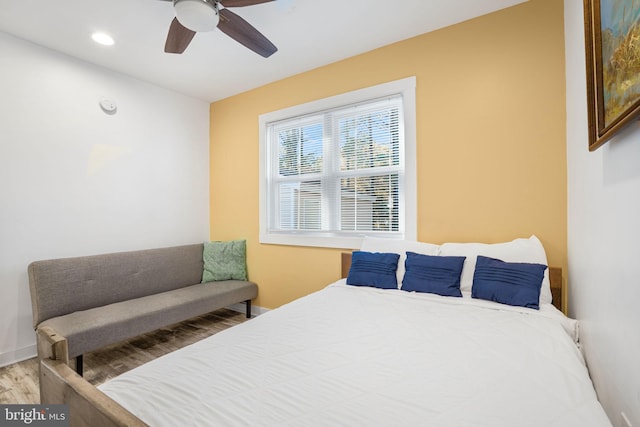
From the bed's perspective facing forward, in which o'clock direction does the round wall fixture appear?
The round wall fixture is roughly at 3 o'clock from the bed.

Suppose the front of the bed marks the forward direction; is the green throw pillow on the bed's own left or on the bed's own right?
on the bed's own right

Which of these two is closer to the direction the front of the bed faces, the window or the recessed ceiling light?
the recessed ceiling light

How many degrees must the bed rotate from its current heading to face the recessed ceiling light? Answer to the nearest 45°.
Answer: approximately 90° to its right

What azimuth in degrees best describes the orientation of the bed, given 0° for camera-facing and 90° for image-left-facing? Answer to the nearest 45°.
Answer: approximately 45°

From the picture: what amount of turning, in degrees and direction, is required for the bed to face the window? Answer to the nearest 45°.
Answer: approximately 135° to its right

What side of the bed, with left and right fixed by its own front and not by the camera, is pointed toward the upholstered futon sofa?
right
